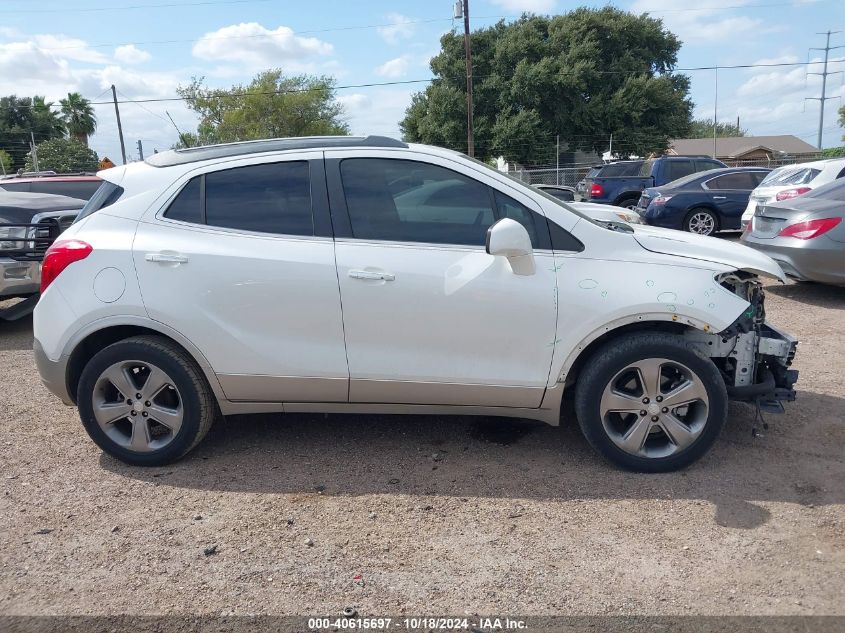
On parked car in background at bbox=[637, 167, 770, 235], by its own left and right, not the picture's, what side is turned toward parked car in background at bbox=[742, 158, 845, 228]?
right

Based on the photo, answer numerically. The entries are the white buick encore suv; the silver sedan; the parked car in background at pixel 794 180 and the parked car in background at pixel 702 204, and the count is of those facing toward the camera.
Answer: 0

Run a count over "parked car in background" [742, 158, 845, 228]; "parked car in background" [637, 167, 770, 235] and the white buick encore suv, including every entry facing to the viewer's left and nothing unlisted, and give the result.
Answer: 0

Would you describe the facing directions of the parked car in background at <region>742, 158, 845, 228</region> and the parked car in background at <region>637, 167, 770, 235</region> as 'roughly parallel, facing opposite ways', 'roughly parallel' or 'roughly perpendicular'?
roughly parallel

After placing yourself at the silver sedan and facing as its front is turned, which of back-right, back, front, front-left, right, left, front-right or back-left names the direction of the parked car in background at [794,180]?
front-left

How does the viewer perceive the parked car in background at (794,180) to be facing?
facing away from the viewer and to the right of the viewer

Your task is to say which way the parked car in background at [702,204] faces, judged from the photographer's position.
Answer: facing away from the viewer and to the right of the viewer

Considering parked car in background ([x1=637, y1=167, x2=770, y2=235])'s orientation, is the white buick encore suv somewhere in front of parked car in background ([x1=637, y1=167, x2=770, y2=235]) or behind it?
behind

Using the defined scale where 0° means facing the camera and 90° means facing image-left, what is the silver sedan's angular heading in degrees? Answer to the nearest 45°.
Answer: approximately 225°

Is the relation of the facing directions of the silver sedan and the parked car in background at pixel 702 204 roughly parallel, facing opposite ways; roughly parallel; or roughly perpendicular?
roughly parallel

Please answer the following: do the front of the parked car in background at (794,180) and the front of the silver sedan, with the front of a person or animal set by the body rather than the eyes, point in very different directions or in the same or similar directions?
same or similar directions

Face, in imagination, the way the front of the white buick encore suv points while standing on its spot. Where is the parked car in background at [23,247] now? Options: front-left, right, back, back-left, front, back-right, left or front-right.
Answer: back-left

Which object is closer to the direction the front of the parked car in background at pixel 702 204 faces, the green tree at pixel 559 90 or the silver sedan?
the green tree

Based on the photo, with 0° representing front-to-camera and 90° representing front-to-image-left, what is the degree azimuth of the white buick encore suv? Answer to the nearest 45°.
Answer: approximately 270°
